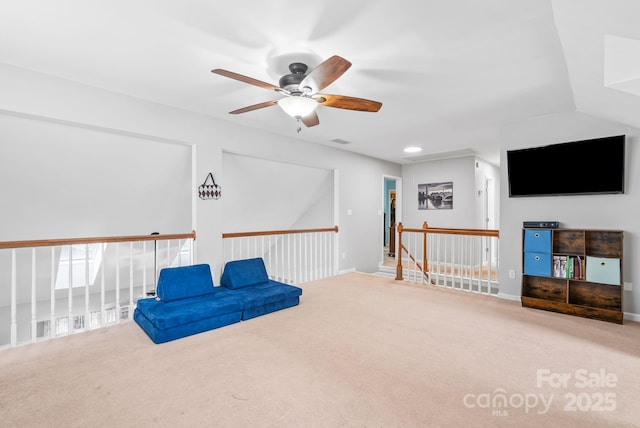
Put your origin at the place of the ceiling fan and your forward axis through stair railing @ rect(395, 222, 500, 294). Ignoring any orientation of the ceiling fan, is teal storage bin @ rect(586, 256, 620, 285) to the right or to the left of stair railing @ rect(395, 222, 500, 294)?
right

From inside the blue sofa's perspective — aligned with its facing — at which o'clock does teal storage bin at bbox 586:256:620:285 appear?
The teal storage bin is roughly at 11 o'clock from the blue sofa.

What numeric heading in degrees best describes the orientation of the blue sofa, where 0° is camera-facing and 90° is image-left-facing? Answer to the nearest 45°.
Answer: approximately 315°

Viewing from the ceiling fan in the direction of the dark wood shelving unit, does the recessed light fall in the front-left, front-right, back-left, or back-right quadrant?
front-left

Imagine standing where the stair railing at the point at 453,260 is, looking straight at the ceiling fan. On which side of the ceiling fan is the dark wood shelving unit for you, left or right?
left

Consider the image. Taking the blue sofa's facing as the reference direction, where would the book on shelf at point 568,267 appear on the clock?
The book on shelf is roughly at 11 o'clock from the blue sofa.

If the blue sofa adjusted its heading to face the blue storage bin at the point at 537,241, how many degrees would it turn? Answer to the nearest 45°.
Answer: approximately 45° to its left

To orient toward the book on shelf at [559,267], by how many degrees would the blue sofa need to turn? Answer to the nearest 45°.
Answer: approximately 45° to its left

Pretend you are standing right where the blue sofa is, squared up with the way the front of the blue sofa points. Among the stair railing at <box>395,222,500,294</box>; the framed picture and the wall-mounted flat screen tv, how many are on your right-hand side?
0

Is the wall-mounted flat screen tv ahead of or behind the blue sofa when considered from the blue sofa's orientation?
ahead

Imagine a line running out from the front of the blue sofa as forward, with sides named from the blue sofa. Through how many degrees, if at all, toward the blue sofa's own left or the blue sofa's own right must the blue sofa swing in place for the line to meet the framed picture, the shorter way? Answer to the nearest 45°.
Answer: approximately 90° to the blue sofa's own left
